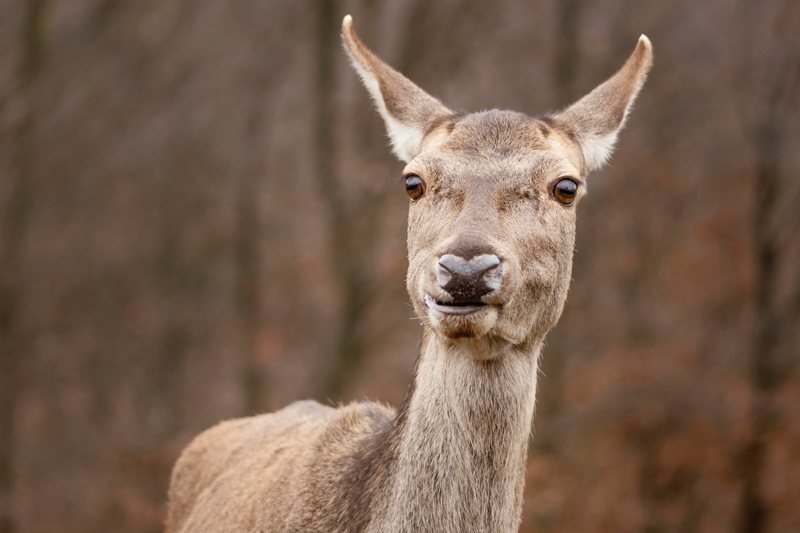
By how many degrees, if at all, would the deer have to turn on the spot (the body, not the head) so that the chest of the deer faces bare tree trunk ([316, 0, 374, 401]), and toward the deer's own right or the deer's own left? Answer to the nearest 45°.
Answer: approximately 135° to the deer's own left

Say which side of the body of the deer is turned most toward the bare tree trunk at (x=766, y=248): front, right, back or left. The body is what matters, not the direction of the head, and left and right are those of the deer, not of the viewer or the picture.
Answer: left

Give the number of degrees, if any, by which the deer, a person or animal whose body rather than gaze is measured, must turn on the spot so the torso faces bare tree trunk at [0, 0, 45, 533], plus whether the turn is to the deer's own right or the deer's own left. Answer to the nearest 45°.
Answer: approximately 180°

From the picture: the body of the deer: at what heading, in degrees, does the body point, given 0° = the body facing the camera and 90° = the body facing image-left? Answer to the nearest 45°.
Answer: approximately 315°
